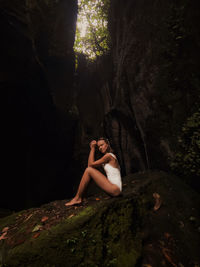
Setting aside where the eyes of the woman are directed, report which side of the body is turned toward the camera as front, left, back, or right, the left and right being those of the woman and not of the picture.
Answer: left
